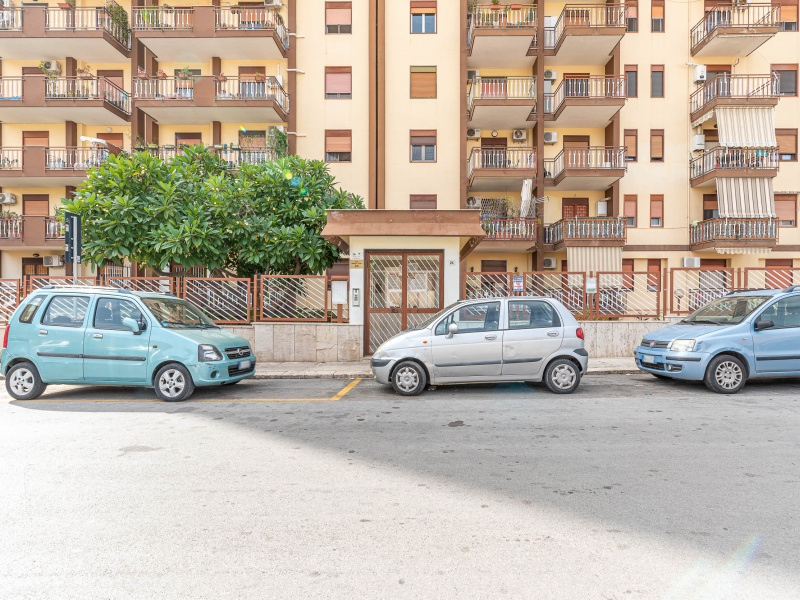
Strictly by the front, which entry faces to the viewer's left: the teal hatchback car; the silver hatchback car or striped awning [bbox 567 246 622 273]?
the silver hatchback car

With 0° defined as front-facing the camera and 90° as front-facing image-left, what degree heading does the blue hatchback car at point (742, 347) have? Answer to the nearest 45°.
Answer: approximately 45°

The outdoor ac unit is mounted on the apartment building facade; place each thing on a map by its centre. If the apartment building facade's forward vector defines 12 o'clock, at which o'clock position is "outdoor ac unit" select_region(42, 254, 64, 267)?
The outdoor ac unit is roughly at 3 o'clock from the apartment building facade.

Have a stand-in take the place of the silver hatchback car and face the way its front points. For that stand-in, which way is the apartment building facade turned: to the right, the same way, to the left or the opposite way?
to the left

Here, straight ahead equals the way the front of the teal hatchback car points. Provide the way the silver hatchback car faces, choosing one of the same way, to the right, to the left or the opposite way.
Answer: the opposite way

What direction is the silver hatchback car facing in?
to the viewer's left

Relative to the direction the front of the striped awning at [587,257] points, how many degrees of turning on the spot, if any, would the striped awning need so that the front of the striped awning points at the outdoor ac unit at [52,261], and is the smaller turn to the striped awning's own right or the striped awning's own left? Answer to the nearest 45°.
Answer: approximately 90° to the striped awning's own right

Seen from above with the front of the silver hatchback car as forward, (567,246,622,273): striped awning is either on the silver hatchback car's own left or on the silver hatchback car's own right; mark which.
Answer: on the silver hatchback car's own right

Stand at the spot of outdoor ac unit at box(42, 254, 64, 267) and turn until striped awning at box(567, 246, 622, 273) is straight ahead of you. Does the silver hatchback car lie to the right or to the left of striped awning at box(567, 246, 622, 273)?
right

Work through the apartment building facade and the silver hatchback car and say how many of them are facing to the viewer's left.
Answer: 1
